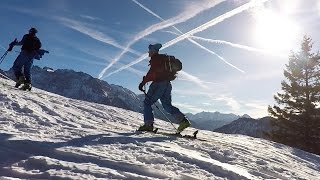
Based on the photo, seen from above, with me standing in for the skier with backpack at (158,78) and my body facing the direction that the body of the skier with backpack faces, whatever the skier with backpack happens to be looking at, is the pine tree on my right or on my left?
on my right

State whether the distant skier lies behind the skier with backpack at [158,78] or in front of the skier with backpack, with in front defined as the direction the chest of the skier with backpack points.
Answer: in front

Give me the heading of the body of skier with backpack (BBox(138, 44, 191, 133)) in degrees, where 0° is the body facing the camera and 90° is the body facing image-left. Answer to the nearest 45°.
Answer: approximately 90°

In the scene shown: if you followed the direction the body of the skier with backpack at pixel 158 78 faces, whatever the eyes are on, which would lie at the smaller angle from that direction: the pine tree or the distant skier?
the distant skier
